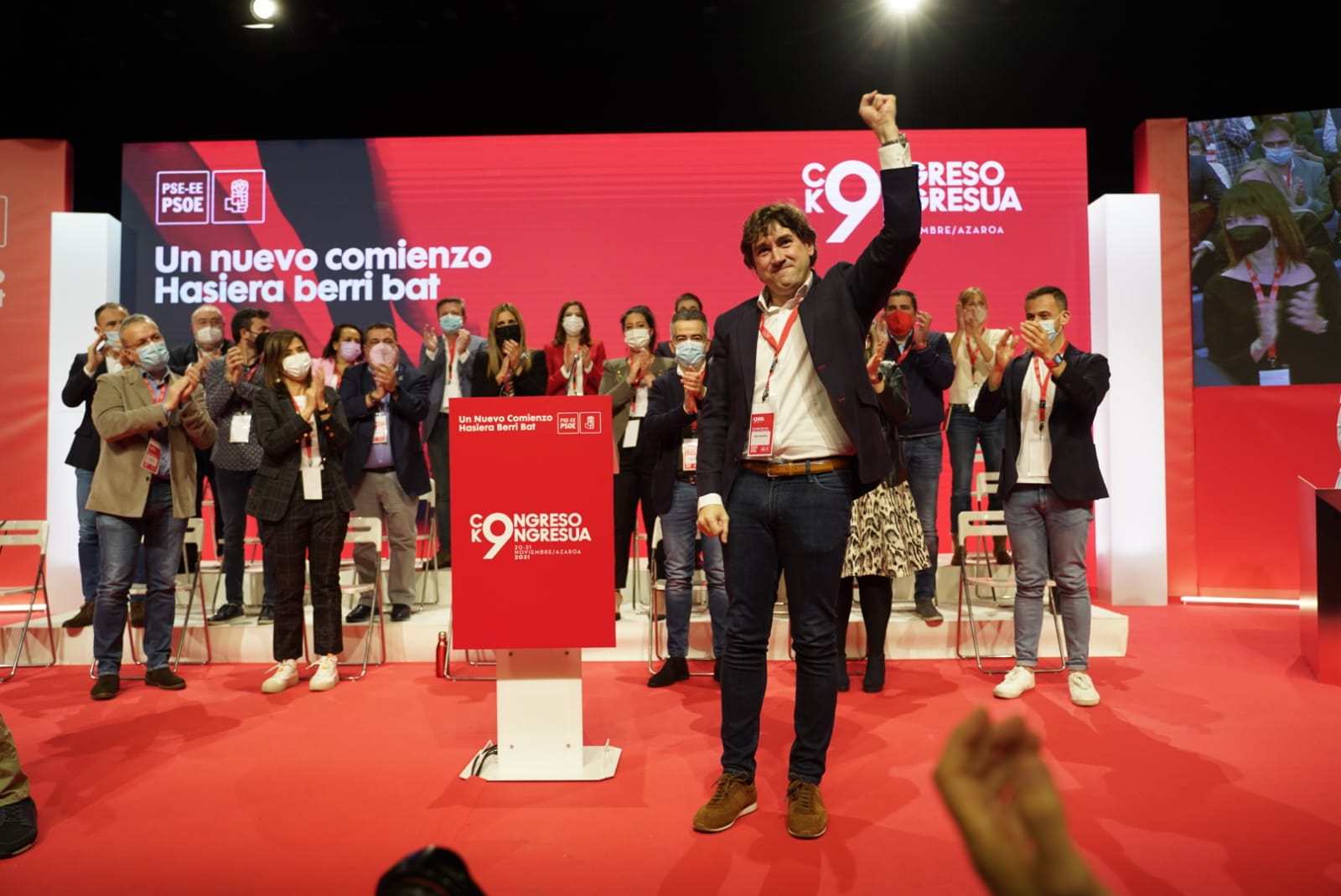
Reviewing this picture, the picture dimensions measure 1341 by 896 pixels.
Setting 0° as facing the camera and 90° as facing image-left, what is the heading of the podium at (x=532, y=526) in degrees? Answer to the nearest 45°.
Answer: approximately 0°

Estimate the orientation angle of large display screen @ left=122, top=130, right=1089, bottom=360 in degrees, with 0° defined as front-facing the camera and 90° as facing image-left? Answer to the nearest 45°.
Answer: approximately 0°

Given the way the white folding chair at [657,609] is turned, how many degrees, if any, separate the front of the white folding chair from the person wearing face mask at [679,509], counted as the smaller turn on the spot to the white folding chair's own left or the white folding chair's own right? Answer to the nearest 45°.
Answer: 0° — it already faces them

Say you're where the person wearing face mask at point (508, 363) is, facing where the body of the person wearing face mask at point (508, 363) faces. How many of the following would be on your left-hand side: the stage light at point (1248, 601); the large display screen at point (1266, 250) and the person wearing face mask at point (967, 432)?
3

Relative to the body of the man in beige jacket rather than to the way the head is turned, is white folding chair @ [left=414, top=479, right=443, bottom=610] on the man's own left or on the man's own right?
on the man's own left

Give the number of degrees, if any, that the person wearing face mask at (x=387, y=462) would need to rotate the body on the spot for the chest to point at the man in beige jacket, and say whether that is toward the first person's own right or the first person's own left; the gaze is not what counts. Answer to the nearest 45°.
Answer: approximately 45° to the first person's own right
